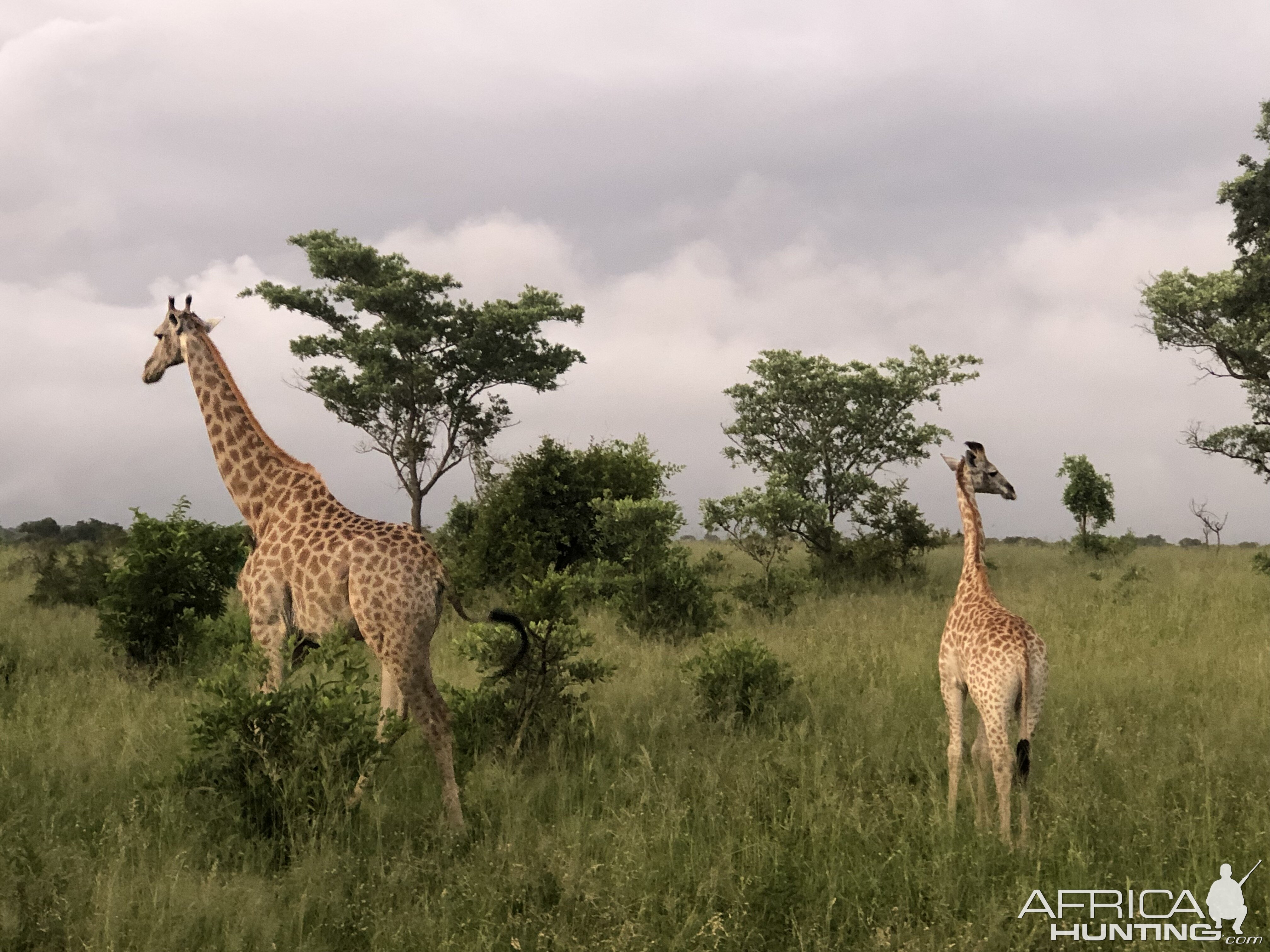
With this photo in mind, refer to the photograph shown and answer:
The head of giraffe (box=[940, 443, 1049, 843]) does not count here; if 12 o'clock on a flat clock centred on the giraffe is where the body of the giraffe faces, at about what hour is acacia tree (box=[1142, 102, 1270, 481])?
The acacia tree is roughly at 2 o'clock from the giraffe.

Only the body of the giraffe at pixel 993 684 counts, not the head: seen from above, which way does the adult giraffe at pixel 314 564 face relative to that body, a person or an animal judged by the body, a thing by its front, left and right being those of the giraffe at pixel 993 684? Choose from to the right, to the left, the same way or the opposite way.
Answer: to the left

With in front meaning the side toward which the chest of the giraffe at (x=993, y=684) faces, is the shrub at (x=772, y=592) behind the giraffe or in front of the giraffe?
in front

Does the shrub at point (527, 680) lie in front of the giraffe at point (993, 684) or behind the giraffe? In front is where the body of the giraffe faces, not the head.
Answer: in front

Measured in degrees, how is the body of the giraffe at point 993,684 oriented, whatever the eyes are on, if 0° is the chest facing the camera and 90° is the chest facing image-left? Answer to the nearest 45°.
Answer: approximately 135°

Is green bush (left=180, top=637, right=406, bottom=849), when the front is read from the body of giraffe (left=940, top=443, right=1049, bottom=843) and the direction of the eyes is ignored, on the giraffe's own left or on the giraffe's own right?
on the giraffe's own left

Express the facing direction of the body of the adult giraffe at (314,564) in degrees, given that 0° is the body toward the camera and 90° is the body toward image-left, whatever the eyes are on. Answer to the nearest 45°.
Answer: approximately 90°

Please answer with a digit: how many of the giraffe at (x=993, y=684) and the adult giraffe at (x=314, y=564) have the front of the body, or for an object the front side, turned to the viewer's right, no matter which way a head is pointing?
0
